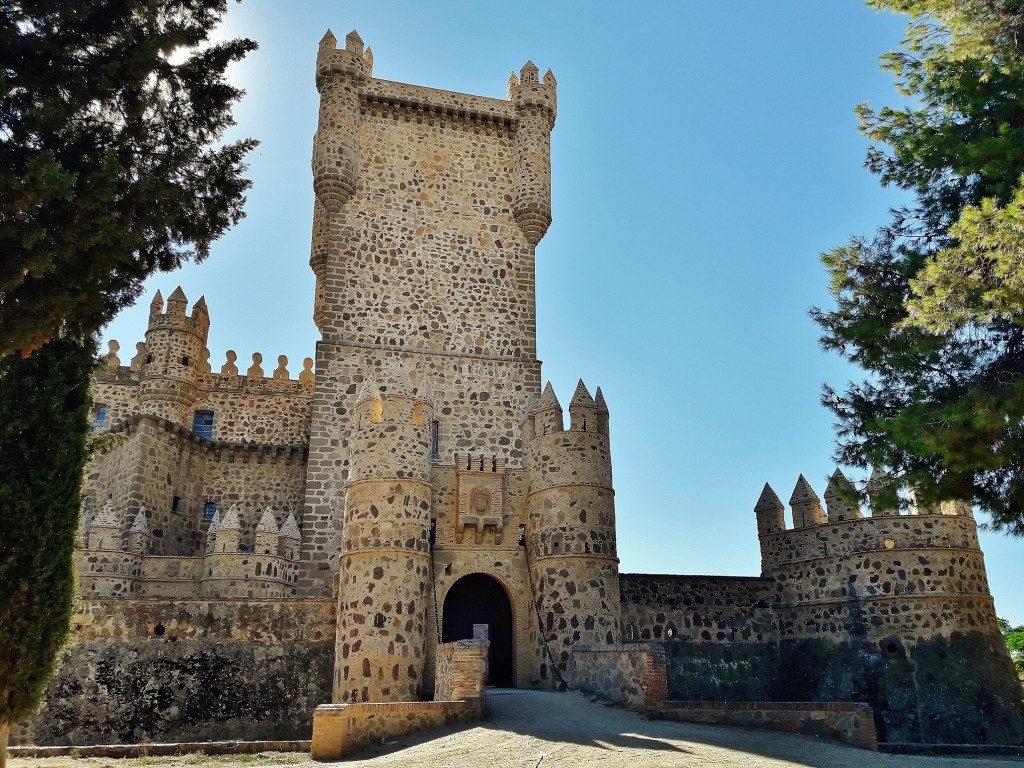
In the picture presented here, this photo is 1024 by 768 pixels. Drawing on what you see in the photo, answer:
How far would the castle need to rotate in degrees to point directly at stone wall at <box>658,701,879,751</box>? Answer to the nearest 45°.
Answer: approximately 45° to its left

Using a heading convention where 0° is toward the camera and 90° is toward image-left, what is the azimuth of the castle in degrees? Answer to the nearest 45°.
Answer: approximately 0°

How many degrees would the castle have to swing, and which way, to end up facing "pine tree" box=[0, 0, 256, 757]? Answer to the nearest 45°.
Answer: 0° — it already faces it

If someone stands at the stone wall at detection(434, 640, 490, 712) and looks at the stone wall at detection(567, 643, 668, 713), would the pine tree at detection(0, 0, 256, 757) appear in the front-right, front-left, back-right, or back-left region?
back-right
